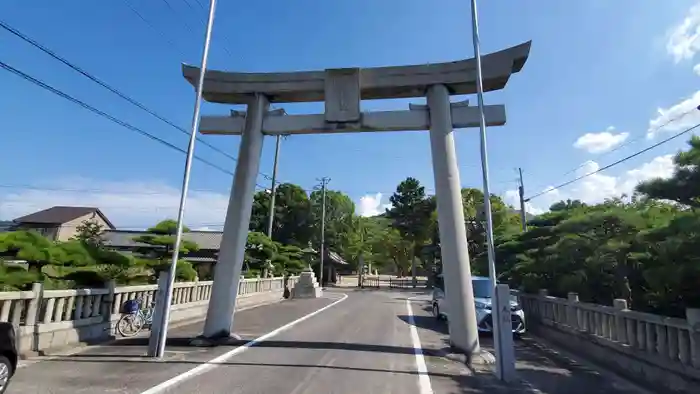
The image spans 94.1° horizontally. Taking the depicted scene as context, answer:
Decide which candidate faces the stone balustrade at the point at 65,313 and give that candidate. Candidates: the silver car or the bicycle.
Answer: the bicycle

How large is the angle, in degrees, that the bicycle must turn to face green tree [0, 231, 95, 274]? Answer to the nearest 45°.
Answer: approximately 45° to its right

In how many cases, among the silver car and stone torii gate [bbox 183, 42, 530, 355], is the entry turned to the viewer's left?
0

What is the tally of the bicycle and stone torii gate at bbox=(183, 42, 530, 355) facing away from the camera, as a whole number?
0

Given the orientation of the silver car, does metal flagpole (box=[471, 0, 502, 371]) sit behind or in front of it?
in front

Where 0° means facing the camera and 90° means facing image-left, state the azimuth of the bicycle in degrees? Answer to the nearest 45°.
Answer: approximately 45°

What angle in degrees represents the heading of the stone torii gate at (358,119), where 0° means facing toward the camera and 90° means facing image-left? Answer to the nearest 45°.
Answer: approximately 0°

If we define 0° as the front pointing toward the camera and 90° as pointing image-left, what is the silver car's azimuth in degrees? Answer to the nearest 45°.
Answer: approximately 315°

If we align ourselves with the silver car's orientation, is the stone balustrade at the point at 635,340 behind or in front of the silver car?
in front

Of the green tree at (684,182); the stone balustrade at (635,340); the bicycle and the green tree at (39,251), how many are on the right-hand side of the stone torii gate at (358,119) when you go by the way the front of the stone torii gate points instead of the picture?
2
